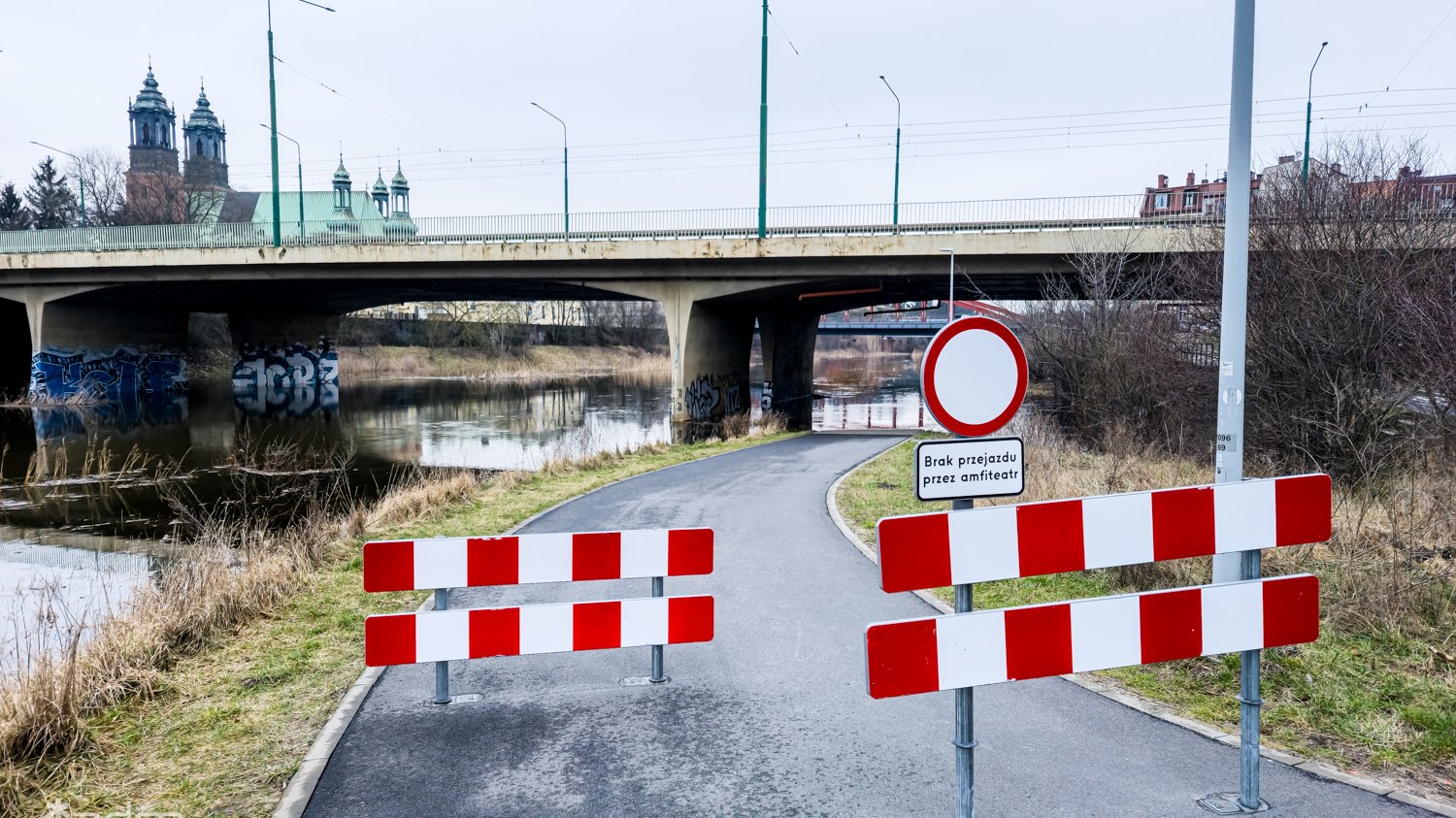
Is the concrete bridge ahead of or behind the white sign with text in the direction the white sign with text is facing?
behind

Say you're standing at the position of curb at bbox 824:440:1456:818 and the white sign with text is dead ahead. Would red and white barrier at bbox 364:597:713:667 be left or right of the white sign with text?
right

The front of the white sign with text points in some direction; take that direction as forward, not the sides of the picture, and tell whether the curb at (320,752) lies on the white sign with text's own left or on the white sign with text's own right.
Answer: on the white sign with text's own right

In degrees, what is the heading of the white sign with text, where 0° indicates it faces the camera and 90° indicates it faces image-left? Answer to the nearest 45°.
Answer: approximately 0°

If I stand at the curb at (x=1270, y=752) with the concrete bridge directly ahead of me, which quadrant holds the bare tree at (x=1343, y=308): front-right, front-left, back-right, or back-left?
front-right

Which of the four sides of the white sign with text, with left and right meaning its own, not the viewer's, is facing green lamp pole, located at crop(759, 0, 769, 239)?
back
